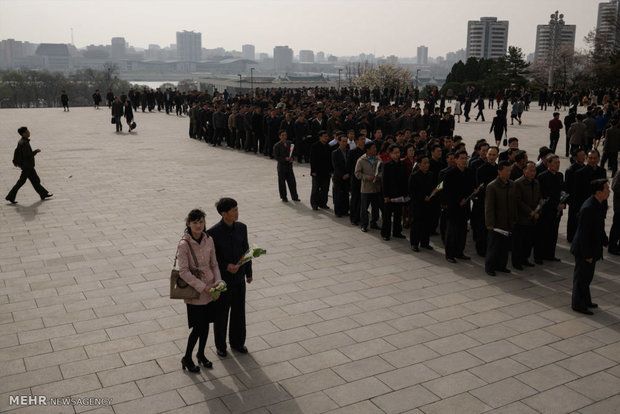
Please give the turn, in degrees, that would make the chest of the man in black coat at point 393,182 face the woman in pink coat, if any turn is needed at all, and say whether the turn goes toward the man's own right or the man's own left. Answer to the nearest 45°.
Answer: approximately 45° to the man's own right

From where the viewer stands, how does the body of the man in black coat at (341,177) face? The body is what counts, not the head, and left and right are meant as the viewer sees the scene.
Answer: facing the viewer and to the right of the viewer

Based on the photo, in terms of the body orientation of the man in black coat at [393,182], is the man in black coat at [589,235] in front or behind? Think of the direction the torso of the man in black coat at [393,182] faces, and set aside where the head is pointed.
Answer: in front

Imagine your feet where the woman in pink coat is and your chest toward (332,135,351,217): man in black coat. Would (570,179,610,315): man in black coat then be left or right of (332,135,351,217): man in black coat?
right

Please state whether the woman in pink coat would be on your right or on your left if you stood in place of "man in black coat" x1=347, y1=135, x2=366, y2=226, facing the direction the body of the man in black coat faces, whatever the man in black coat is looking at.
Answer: on your right

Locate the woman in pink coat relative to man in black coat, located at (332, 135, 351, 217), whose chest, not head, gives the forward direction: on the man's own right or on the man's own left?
on the man's own right

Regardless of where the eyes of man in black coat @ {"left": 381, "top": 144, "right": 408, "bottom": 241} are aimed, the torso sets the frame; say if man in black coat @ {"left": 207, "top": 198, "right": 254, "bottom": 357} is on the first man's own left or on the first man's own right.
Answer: on the first man's own right
